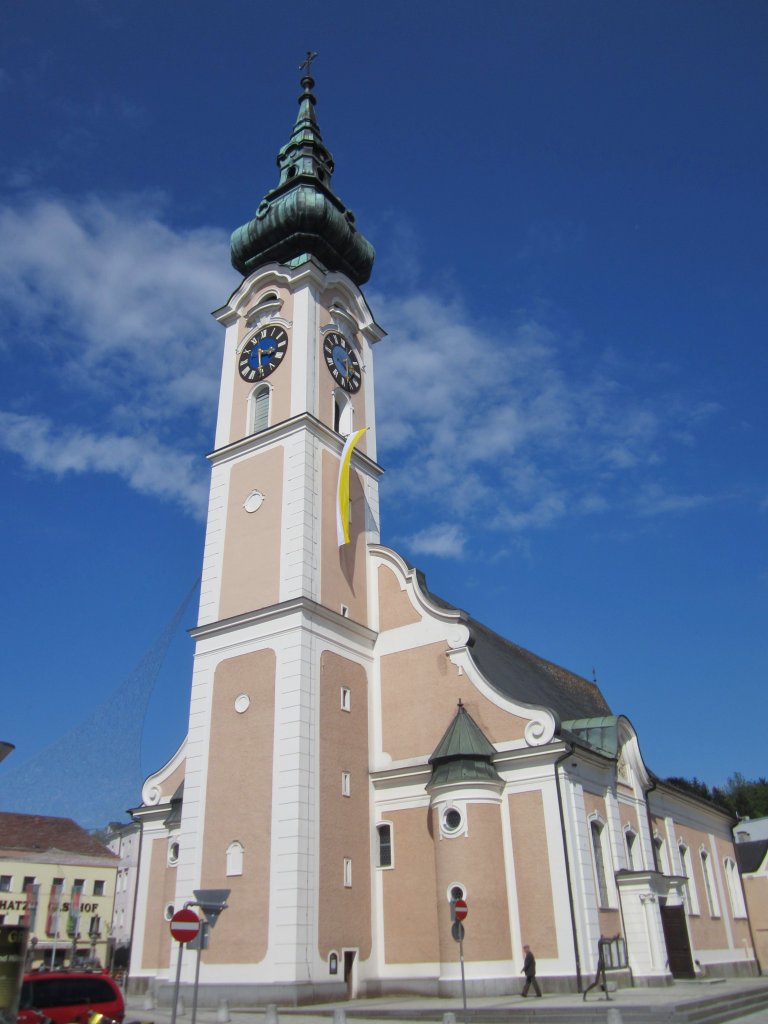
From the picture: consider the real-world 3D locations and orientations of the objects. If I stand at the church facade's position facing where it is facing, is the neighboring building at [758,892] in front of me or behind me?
behind

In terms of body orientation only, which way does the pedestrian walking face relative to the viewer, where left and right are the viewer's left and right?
facing to the left of the viewer

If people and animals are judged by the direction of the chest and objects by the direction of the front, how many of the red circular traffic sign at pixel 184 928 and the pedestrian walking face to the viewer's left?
1

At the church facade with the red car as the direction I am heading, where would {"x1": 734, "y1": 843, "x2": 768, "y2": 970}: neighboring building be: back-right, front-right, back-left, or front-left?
back-left

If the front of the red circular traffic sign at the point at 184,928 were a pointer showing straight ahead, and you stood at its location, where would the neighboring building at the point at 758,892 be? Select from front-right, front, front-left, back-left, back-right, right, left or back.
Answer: back-left

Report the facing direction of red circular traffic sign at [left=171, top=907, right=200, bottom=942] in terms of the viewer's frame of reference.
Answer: facing the viewer

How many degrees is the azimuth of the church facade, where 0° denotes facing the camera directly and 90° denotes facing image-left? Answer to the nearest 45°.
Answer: approximately 45°

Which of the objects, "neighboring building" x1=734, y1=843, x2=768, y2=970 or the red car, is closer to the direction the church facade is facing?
the red car

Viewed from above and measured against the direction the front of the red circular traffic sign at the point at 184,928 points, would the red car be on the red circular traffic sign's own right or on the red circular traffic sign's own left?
on the red circular traffic sign's own right

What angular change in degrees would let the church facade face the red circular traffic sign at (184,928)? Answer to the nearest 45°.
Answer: approximately 45° to its left
